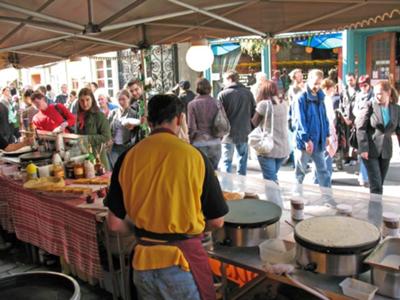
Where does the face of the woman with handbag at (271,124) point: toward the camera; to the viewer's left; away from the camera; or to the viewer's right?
away from the camera

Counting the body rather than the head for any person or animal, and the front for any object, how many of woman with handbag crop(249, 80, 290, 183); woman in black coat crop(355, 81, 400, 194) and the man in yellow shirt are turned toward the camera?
1

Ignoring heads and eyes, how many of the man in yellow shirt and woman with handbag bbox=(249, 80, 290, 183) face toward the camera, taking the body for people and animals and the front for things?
0

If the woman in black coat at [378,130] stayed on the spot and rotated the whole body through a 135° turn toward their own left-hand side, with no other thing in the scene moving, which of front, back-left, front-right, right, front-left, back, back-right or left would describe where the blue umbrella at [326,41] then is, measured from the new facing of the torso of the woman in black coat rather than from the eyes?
front-left

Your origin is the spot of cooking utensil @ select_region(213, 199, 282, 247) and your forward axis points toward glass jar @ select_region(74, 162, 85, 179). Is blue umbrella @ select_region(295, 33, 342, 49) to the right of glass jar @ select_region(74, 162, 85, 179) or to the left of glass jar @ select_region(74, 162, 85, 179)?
right

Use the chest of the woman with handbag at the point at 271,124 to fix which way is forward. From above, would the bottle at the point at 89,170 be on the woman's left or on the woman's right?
on the woman's left

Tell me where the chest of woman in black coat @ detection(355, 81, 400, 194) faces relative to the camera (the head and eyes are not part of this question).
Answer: toward the camera

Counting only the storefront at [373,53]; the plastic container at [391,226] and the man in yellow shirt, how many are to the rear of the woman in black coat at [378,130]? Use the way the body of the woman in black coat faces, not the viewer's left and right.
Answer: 1

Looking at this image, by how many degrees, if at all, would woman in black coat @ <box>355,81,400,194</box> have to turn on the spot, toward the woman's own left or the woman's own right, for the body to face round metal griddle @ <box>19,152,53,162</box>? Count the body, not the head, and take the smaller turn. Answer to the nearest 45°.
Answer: approximately 45° to the woman's own right

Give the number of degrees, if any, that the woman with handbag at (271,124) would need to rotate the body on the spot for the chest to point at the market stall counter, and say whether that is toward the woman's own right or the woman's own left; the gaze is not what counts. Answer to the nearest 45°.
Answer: approximately 135° to the woman's own left

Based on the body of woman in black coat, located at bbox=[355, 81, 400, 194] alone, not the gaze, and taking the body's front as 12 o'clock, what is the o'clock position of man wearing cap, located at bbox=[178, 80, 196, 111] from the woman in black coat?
The man wearing cap is roughly at 4 o'clock from the woman in black coat.

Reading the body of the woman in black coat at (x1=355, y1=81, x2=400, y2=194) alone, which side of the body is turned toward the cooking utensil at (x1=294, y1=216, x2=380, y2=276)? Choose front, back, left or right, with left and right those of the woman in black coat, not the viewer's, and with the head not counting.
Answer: front

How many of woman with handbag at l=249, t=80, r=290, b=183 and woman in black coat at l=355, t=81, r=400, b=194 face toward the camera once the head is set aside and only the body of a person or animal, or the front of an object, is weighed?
1

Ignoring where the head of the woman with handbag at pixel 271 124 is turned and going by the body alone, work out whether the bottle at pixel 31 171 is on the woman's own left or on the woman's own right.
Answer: on the woman's own left

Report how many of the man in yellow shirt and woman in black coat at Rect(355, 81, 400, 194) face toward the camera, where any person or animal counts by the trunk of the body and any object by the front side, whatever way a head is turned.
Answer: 1

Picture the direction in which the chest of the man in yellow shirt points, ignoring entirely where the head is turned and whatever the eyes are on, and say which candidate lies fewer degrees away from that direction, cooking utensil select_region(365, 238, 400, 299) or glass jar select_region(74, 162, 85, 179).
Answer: the glass jar

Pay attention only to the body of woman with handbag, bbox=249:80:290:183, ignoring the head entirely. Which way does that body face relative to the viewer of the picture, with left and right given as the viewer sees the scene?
facing away from the viewer and to the left of the viewer

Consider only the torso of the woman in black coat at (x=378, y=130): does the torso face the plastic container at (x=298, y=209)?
yes

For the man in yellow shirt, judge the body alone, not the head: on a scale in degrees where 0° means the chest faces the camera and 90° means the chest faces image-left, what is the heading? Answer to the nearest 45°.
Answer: approximately 180°
